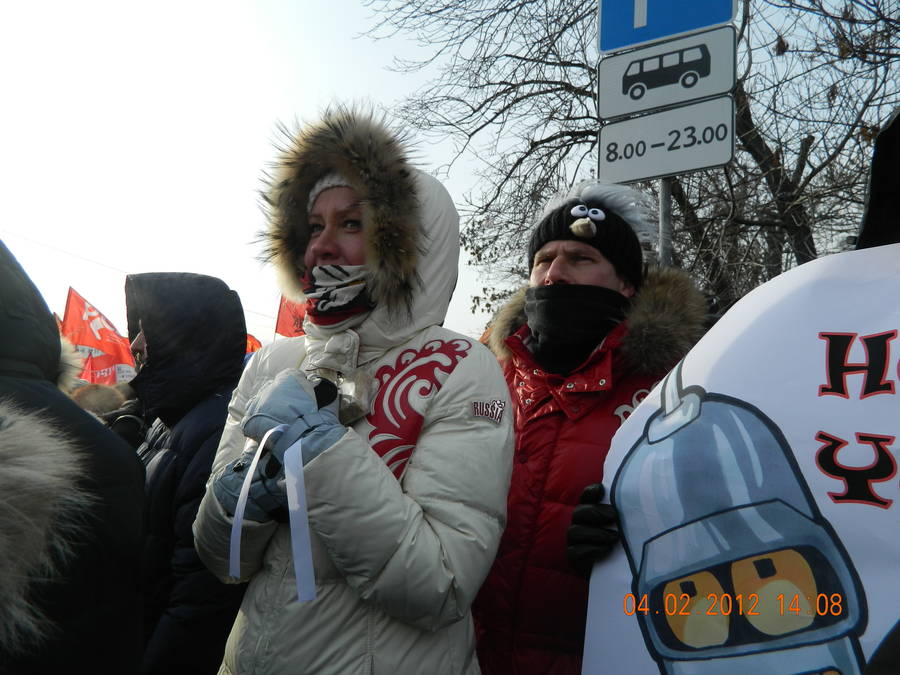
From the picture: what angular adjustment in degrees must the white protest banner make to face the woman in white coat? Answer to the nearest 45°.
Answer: approximately 90° to its right

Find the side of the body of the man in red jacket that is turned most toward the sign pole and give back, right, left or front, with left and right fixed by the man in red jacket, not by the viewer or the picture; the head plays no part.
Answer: back

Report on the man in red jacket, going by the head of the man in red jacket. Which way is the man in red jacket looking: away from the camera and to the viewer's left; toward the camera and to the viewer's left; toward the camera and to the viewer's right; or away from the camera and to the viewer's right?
toward the camera and to the viewer's left

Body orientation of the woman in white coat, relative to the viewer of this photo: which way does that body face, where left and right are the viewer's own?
facing the viewer and to the left of the viewer

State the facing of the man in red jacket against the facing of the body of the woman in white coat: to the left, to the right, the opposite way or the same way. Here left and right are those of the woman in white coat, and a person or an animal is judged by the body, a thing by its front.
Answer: the same way

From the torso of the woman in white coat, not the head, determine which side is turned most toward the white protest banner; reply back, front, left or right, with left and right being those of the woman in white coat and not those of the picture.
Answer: left

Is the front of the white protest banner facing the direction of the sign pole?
no

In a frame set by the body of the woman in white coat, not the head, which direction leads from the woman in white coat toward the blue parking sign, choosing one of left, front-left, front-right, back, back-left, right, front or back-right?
back

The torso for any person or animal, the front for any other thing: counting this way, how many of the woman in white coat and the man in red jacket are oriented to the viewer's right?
0

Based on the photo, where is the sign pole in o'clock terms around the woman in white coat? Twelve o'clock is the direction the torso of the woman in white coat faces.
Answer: The sign pole is roughly at 6 o'clock from the woman in white coat.

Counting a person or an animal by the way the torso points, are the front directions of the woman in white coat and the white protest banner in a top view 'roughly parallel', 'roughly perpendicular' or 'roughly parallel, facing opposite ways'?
roughly parallel

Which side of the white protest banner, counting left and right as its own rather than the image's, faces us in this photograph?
front
